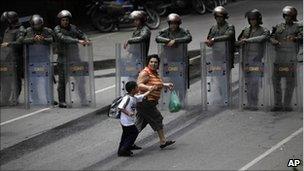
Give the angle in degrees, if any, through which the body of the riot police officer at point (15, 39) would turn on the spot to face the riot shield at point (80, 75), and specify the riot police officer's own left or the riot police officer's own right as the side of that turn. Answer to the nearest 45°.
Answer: approximately 90° to the riot police officer's own left

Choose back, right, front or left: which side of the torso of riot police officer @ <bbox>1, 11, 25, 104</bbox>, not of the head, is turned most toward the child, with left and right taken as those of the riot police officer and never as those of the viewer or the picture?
left

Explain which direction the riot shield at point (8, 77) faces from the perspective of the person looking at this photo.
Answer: facing the viewer

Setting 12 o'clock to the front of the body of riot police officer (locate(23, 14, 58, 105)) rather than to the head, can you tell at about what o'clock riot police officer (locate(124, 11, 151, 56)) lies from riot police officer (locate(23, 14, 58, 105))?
riot police officer (locate(124, 11, 151, 56)) is roughly at 10 o'clock from riot police officer (locate(23, 14, 58, 105)).

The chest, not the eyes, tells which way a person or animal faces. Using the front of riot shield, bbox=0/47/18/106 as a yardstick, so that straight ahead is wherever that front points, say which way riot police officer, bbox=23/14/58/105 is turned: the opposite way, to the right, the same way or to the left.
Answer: the same way

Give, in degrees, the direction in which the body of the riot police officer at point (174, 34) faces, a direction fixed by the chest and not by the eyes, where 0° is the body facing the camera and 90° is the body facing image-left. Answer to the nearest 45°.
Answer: approximately 0°

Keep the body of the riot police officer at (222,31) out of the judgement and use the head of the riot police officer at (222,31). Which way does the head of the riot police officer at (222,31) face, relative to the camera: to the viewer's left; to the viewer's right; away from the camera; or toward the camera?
toward the camera

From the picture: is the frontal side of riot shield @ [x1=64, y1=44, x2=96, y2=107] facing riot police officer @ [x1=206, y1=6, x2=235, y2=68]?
no

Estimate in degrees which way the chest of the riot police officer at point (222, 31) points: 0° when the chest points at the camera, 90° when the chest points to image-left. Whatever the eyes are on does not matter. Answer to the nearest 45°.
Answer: approximately 45°

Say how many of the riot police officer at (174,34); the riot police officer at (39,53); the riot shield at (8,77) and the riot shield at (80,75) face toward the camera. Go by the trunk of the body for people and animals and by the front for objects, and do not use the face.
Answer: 4

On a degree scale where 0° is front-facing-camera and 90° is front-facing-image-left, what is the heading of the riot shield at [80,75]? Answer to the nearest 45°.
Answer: approximately 0°

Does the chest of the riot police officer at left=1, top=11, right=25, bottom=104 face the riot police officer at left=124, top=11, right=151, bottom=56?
no

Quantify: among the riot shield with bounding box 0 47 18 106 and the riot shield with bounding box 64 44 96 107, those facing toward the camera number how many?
2

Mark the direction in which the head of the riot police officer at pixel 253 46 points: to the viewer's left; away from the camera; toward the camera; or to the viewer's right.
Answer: toward the camera

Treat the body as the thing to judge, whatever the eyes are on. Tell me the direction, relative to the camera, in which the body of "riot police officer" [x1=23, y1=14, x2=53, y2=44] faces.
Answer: toward the camera

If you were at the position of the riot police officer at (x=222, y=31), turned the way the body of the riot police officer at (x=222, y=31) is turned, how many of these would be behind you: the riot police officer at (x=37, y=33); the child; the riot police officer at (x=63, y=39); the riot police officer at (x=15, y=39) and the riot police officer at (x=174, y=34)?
0

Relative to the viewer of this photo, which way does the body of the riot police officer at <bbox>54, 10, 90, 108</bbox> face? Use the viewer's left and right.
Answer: facing the viewer and to the right of the viewer

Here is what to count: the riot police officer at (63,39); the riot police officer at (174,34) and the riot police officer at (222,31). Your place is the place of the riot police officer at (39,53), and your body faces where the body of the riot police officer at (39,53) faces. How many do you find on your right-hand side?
0

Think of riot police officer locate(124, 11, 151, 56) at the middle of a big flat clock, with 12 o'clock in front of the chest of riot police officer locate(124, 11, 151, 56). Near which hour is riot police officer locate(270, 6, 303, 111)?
riot police officer locate(270, 6, 303, 111) is roughly at 8 o'clock from riot police officer locate(124, 11, 151, 56).

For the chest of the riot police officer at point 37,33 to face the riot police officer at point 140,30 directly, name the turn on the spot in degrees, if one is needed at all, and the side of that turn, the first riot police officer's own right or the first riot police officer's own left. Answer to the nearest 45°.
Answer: approximately 45° to the first riot police officer's own left
